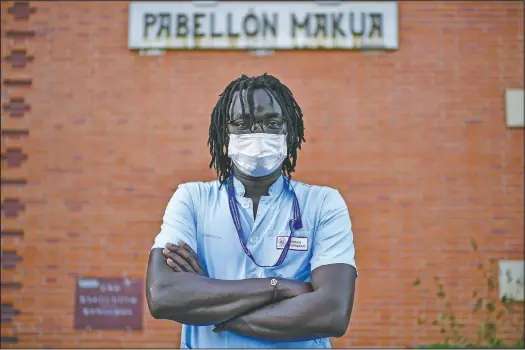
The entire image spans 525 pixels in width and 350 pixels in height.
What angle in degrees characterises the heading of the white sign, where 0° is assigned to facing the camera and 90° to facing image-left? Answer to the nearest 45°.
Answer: approximately 0°

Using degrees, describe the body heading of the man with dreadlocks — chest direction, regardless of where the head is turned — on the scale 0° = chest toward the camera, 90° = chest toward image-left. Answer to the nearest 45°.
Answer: approximately 0°
